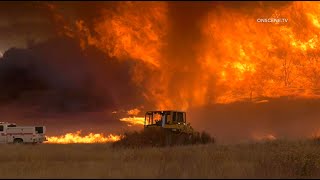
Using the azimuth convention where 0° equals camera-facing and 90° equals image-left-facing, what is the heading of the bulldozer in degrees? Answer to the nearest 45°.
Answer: approximately 270°

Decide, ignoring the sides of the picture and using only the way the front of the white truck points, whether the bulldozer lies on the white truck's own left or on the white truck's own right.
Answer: on the white truck's own left
